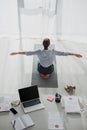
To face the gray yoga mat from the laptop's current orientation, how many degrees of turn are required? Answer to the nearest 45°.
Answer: approximately 180°

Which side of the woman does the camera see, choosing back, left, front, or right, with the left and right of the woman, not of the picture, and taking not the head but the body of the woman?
back

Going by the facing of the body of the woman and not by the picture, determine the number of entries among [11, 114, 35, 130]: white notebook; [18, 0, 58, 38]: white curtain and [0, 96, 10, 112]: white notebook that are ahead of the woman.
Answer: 1

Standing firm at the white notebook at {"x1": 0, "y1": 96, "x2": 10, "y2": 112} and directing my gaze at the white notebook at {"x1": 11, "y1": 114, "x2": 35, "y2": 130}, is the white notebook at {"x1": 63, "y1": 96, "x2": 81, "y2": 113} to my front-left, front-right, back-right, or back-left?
front-left

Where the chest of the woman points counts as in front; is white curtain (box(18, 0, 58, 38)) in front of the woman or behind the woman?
in front

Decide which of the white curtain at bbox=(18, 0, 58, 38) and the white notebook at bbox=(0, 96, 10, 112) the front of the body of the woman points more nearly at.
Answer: the white curtain

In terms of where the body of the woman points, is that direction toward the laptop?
no

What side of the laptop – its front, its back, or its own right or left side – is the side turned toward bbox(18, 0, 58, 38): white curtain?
back

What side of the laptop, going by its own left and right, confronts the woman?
back

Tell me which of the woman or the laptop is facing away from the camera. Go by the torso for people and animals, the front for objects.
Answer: the woman

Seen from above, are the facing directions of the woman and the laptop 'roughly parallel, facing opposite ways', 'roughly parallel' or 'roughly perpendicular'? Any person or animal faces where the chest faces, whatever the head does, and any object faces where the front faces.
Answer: roughly parallel, facing opposite ways

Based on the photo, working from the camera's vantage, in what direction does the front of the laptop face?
facing the viewer

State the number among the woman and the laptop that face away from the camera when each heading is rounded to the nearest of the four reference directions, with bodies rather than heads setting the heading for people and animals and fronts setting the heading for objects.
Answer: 1
